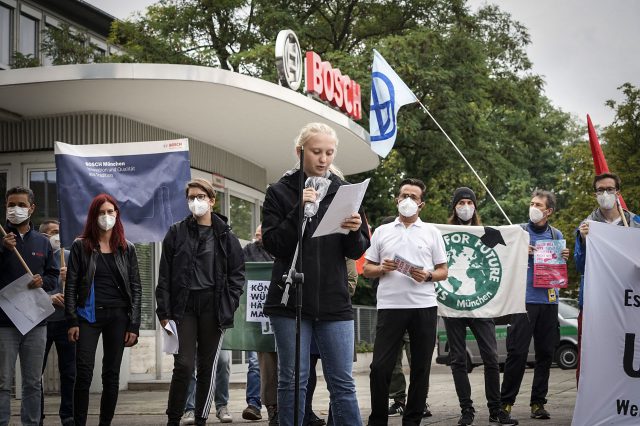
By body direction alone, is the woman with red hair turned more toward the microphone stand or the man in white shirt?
the microphone stand

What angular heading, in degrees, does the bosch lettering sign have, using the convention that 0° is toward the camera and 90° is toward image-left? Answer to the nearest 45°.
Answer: approximately 315°

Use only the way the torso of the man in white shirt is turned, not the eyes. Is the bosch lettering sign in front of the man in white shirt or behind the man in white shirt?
behind

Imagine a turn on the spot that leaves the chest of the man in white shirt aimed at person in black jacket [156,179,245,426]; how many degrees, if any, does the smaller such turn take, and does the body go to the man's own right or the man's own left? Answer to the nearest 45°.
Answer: approximately 90° to the man's own right

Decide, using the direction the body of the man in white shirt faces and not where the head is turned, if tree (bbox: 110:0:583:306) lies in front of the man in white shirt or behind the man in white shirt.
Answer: behind

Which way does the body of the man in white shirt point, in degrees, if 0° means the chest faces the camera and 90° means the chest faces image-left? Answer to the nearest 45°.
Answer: approximately 0°

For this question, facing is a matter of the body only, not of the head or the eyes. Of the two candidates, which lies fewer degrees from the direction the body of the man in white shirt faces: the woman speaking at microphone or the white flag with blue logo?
the woman speaking at microphone

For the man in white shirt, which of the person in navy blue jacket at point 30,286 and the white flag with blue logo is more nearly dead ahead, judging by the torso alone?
the person in navy blue jacket

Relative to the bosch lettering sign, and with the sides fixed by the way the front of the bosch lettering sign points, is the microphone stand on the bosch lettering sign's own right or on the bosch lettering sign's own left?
on the bosch lettering sign's own right

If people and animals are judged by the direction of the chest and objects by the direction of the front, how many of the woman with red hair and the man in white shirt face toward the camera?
2

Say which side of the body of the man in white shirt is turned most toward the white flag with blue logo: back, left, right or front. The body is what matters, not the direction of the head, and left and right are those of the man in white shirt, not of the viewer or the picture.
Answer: back
